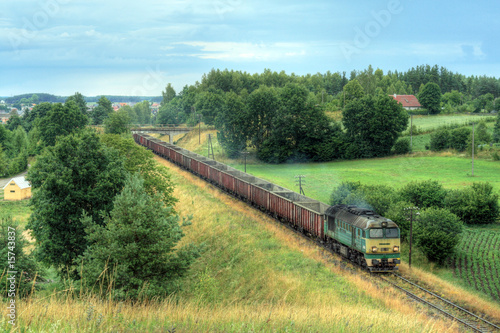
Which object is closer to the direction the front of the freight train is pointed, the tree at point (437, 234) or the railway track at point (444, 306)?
the railway track

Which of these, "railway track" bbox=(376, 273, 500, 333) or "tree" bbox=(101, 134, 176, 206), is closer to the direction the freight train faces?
the railway track

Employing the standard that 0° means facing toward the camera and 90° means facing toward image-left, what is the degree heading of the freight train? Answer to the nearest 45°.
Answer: approximately 315°

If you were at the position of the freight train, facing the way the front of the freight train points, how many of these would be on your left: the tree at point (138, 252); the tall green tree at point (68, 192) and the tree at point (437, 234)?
1

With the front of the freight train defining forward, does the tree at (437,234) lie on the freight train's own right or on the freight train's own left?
on the freight train's own left

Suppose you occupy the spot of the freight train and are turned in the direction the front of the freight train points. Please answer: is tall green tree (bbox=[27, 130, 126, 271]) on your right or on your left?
on your right

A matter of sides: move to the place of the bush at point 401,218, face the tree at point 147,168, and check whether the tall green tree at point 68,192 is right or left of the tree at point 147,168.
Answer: left

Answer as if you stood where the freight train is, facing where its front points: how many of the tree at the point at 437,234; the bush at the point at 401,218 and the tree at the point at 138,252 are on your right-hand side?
1

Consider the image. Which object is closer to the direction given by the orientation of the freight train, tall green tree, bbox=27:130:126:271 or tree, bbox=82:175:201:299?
the tree

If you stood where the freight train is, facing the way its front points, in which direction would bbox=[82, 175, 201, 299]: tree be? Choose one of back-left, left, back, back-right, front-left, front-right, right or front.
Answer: right

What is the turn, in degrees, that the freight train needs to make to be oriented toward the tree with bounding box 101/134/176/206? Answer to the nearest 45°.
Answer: approximately 180°

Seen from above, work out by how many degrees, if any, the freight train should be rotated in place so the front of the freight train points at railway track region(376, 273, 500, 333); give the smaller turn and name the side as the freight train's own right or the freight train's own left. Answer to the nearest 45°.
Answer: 0° — it already faces it
